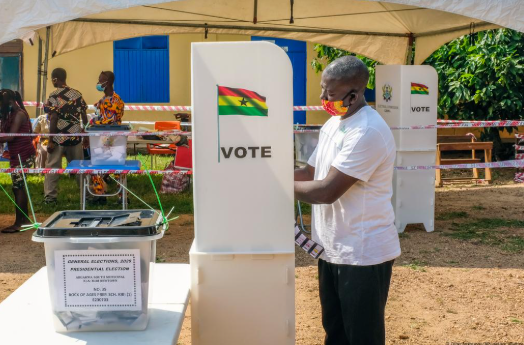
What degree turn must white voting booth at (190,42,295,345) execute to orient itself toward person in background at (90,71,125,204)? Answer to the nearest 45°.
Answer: approximately 90° to its left

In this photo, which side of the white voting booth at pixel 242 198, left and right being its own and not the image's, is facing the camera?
right

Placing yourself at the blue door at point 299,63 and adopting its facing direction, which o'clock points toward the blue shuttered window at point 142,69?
the blue shuttered window at point 142,69 is roughly at 3 o'clock from the blue door at point 299,63.

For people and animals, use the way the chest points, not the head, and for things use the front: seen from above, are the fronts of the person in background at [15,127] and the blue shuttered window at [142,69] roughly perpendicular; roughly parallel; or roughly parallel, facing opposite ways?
roughly perpendicular

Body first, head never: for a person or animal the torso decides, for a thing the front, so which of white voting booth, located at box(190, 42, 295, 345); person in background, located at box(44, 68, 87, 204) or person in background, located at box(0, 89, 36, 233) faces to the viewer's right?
the white voting booth
